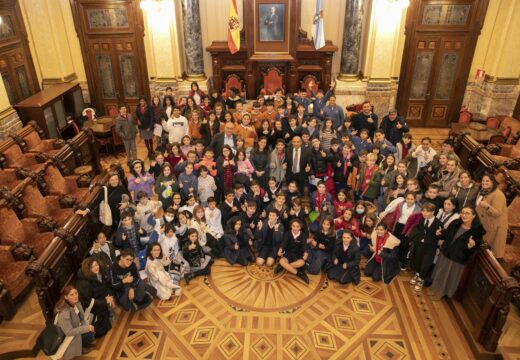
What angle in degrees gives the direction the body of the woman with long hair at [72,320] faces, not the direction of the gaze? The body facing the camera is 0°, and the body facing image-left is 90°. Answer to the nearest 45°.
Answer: approximately 315°

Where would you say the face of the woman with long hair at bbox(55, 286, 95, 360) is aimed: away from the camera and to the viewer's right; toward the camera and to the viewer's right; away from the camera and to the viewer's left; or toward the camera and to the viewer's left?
toward the camera and to the viewer's right

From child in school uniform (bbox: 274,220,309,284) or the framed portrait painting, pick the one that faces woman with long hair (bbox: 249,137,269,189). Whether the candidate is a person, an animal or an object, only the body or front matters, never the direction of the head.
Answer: the framed portrait painting

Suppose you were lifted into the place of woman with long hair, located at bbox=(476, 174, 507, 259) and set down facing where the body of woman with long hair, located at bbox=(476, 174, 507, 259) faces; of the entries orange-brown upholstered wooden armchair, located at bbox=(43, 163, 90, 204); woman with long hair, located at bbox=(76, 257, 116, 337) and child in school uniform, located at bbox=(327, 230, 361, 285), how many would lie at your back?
0

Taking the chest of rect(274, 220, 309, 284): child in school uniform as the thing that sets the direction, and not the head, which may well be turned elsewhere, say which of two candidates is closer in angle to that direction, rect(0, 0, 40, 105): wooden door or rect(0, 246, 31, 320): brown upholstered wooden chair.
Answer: the brown upholstered wooden chair

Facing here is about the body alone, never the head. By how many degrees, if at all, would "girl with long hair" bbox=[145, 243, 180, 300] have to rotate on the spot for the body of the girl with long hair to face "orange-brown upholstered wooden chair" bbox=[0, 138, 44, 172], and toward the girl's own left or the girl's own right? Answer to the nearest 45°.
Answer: approximately 180°

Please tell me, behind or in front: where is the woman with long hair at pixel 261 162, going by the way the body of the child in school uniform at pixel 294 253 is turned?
behind

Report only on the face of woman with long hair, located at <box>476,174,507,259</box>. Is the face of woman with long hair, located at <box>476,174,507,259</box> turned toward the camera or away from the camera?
toward the camera

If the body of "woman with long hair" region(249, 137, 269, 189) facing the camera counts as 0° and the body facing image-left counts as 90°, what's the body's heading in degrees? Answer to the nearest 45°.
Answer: approximately 0°

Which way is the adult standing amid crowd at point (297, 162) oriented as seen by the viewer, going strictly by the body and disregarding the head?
toward the camera

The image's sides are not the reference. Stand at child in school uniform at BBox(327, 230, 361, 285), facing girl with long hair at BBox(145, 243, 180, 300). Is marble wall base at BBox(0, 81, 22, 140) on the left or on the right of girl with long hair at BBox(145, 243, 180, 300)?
right

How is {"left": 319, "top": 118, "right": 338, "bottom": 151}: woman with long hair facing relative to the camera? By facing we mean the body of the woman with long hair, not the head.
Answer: toward the camera

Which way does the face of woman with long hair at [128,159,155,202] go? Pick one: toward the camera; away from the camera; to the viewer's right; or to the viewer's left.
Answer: toward the camera

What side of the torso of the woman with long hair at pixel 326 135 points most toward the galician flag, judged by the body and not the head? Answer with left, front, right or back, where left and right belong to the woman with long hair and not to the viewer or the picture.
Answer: back

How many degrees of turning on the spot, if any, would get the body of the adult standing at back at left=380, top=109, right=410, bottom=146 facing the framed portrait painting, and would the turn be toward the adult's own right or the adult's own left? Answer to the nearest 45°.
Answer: approximately 135° to the adult's own right

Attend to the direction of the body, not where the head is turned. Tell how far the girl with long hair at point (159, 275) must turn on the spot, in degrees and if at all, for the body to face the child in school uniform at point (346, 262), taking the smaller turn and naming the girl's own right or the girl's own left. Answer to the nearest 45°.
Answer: approximately 45° to the girl's own left

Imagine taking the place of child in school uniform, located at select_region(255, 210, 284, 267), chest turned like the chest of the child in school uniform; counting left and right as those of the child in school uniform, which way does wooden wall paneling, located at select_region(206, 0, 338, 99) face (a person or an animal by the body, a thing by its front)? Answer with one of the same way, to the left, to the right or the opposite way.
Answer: the same way

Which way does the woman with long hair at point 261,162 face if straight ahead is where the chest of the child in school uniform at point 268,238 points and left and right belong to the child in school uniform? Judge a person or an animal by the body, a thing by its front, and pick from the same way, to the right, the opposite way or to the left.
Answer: the same way

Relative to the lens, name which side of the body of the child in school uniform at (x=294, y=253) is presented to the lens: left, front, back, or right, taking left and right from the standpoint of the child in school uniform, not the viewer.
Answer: front

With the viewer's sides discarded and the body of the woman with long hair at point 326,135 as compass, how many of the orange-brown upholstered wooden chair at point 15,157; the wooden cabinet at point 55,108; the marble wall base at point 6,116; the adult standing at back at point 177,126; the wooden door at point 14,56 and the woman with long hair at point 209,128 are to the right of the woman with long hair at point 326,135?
6
